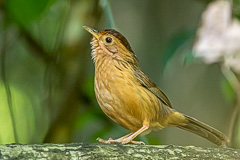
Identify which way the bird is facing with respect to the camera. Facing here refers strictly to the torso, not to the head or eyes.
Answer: to the viewer's left

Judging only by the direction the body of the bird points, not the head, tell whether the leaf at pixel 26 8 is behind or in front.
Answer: in front
